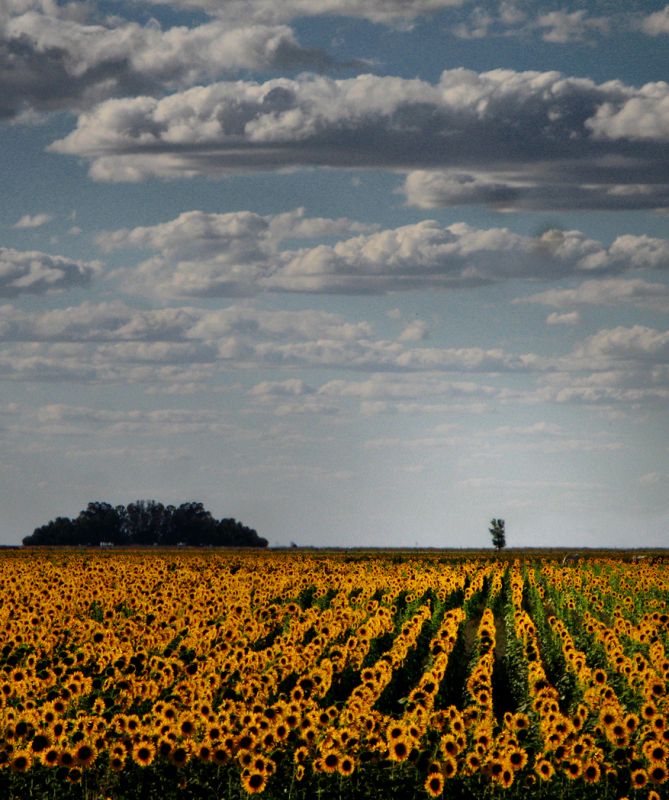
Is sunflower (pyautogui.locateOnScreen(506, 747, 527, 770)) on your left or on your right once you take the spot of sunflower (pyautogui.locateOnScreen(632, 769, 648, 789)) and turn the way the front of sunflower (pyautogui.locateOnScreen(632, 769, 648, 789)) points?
on your right

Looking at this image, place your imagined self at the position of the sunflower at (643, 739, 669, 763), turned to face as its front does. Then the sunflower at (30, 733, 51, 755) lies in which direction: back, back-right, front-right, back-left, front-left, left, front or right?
right

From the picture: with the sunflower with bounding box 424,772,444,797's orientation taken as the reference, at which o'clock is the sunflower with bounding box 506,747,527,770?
the sunflower with bounding box 506,747,527,770 is roughly at 8 o'clock from the sunflower with bounding box 424,772,444,797.

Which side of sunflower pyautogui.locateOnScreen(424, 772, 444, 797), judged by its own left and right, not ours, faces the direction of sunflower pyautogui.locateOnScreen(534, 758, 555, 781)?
left

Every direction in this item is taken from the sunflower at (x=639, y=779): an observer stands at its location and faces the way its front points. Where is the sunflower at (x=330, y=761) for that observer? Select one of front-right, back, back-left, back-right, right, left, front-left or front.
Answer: right

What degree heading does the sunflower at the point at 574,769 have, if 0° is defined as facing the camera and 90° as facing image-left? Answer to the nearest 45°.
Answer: approximately 0°

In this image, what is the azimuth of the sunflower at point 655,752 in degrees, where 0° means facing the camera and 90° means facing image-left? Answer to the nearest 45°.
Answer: approximately 0°
